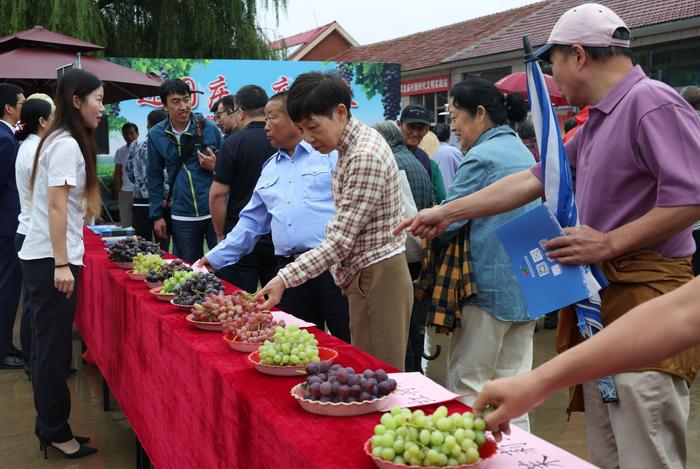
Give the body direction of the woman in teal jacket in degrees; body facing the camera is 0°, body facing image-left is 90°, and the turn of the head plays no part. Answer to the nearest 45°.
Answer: approximately 90°

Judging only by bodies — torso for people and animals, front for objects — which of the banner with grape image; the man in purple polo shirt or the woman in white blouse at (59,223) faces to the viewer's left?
the man in purple polo shirt

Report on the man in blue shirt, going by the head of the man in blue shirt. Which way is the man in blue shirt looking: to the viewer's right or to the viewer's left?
to the viewer's left

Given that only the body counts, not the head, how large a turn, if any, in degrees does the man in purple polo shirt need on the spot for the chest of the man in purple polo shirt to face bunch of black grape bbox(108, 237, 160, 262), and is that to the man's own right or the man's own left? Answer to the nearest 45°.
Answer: approximately 45° to the man's own right

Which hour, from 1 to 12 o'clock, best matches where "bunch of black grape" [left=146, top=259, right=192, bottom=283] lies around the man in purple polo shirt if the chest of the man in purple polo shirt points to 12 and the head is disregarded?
The bunch of black grape is roughly at 1 o'clock from the man in purple polo shirt.

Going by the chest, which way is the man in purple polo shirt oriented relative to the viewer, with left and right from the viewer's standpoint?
facing to the left of the viewer

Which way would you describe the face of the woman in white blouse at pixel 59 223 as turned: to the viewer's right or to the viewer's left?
to the viewer's right

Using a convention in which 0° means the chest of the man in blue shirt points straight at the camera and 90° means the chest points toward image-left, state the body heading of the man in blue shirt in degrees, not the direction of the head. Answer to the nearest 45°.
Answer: approximately 45°
